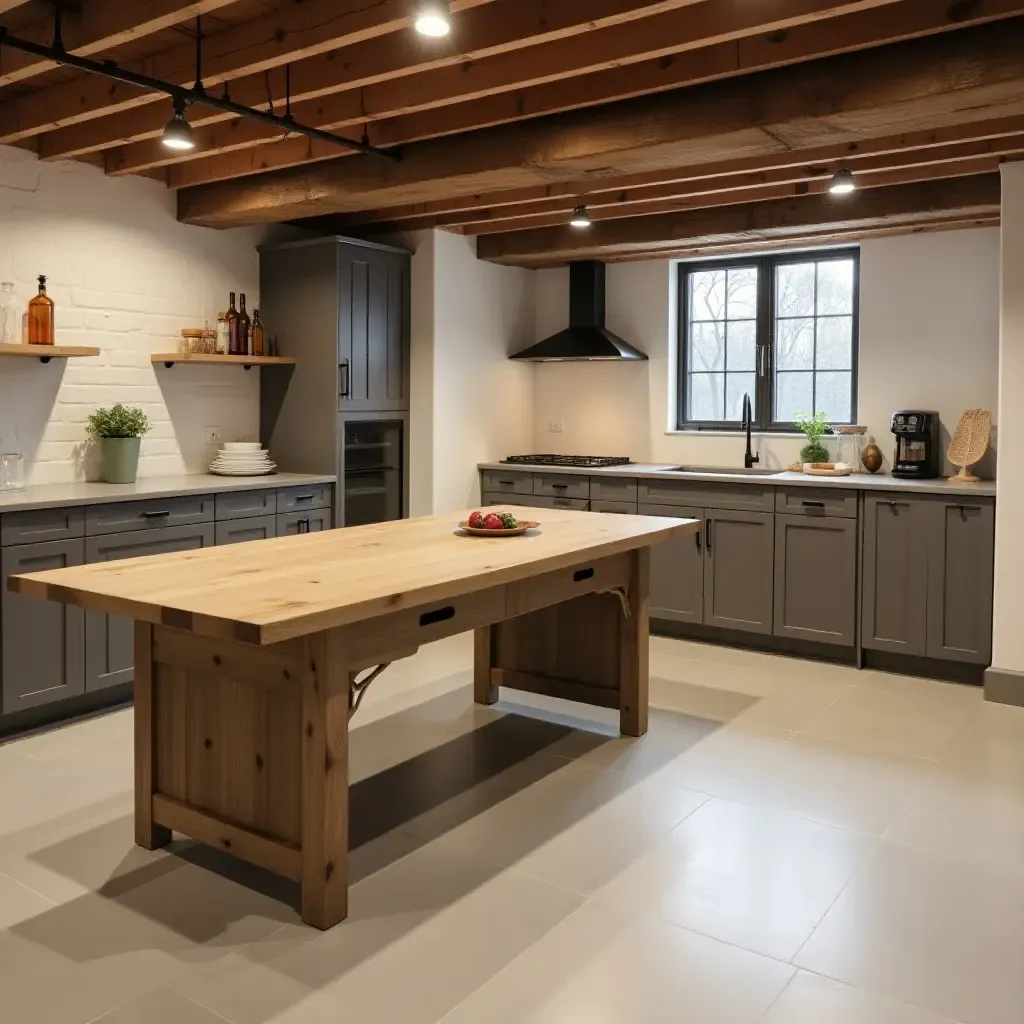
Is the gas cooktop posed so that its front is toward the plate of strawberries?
yes

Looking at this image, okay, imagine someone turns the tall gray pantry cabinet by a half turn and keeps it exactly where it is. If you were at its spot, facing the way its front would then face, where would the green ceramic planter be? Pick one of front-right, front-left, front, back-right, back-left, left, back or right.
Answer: left

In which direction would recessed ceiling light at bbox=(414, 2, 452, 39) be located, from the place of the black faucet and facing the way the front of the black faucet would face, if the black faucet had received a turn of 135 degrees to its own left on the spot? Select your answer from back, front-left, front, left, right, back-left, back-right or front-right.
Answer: back-right

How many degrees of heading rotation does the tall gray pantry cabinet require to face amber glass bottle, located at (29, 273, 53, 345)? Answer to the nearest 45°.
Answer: approximately 90° to its right

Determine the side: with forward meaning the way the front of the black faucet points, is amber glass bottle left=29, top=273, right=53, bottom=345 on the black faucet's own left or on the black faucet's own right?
on the black faucet's own right

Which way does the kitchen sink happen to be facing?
toward the camera

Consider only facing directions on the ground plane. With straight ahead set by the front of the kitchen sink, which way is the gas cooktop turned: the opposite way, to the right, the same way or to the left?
the same way

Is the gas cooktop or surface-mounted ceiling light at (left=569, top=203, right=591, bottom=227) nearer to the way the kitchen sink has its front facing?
the surface-mounted ceiling light

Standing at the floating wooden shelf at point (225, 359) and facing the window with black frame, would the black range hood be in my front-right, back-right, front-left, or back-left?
front-left

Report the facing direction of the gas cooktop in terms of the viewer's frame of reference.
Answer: facing the viewer

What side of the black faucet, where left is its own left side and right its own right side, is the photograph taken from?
front

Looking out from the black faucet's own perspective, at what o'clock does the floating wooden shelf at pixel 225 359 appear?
The floating wooden shelf is roughly at 2 o'clock from the black faucet.

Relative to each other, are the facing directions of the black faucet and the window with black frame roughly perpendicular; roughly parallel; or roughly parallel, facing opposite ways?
roughly parallel

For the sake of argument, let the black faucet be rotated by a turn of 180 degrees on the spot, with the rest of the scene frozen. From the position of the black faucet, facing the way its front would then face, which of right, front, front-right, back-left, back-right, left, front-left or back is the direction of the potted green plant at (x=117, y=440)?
back-left

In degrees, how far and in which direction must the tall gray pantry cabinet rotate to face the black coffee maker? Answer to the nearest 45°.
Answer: approximately 45° to its left
